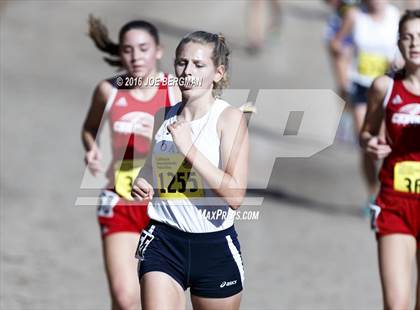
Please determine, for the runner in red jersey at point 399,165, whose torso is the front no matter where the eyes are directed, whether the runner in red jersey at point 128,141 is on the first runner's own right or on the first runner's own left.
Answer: on the first runner's own right

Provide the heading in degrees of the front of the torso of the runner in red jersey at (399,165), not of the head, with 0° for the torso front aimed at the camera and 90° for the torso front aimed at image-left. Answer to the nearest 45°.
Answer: approximately 0°

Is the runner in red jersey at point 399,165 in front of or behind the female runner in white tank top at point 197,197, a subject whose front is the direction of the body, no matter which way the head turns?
behind

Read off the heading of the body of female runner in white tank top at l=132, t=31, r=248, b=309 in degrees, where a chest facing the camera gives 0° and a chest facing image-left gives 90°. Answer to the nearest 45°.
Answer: approximately 45°

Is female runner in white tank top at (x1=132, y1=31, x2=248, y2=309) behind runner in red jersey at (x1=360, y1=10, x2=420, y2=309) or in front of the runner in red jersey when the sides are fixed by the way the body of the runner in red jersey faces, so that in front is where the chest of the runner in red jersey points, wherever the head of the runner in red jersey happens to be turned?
in front

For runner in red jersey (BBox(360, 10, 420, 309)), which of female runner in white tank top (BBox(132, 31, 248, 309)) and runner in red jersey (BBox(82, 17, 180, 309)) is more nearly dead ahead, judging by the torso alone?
the female runner in white tank top

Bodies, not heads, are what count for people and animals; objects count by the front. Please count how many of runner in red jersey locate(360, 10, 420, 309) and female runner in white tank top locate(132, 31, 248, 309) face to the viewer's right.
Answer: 0
